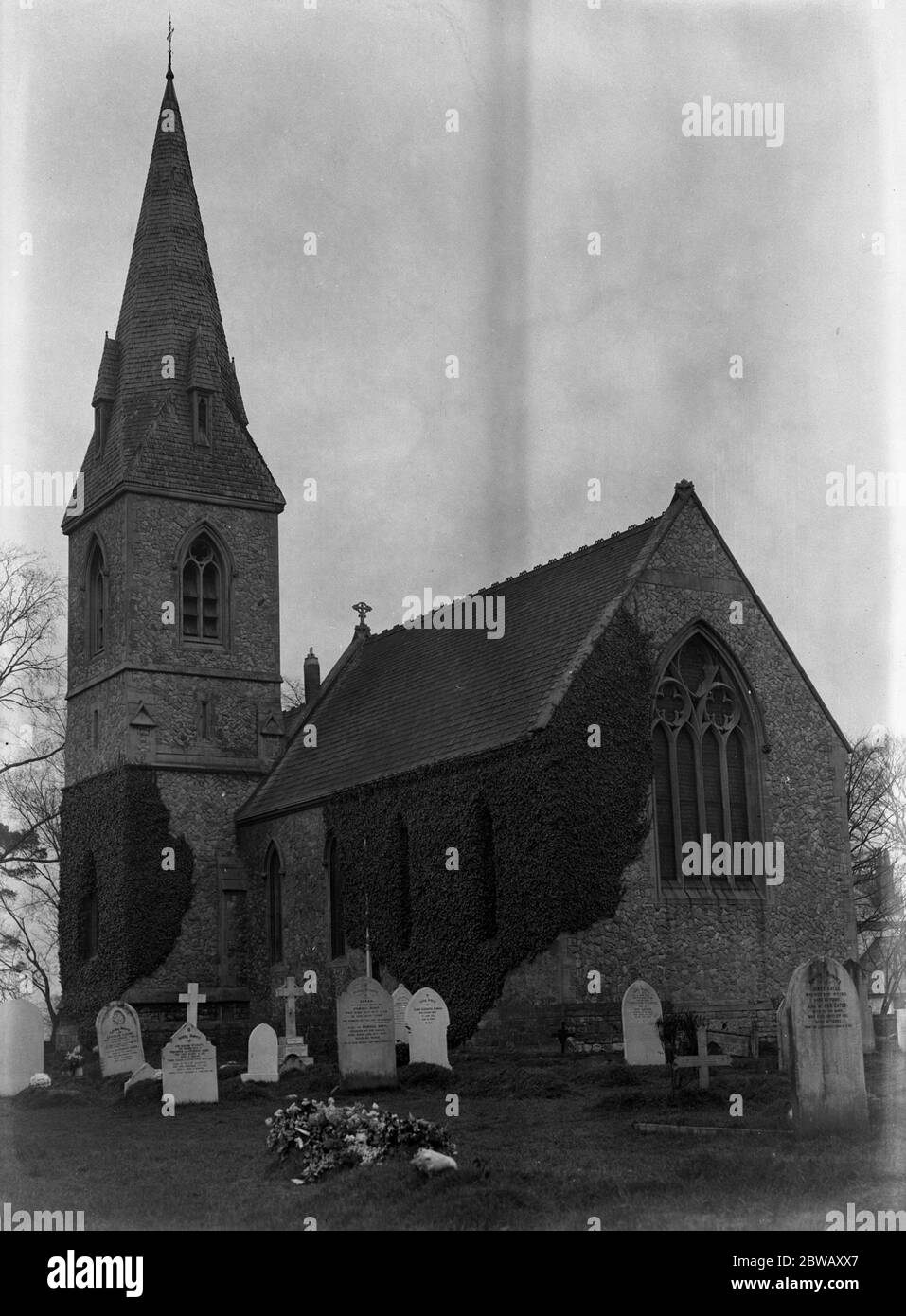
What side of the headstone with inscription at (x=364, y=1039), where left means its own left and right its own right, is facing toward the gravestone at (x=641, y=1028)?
left

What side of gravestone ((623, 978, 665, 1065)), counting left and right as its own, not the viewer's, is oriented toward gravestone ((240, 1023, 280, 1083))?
right

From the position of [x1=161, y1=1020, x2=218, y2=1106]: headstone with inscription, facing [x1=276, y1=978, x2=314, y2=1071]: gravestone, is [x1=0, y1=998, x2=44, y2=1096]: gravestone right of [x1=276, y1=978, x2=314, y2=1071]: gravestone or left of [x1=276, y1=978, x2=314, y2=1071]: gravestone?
left

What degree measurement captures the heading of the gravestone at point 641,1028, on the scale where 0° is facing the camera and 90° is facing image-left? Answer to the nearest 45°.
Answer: approximately 0°

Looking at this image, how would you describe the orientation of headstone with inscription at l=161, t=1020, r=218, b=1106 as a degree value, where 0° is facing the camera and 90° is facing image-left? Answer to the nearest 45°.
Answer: approximately 0°

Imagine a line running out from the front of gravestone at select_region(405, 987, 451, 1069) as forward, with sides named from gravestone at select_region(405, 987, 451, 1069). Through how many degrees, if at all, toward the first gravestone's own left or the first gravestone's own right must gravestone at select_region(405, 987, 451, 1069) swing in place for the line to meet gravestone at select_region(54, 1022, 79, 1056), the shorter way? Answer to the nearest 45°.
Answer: approximately 135° to the first gravestone's own right
